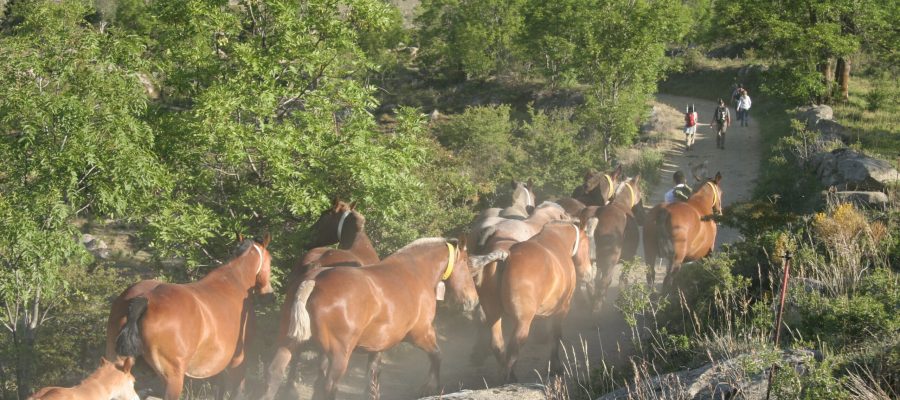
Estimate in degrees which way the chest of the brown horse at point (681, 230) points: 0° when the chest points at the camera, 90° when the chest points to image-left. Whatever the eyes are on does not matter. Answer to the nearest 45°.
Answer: approximately 225°

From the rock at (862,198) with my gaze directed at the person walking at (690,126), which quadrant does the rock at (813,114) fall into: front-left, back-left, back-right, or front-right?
front-right

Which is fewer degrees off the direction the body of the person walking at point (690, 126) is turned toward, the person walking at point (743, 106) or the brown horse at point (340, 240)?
the person walking

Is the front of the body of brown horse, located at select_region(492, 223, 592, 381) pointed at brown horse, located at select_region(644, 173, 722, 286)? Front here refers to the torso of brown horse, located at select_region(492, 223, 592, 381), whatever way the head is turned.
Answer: yes

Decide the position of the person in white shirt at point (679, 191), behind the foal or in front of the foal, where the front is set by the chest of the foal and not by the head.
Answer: in front

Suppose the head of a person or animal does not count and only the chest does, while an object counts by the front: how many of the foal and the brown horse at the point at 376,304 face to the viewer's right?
2

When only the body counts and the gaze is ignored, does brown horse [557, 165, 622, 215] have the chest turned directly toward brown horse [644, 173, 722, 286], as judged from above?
no

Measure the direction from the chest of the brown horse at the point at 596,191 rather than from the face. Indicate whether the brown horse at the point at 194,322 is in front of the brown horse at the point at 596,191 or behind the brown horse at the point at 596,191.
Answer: behind

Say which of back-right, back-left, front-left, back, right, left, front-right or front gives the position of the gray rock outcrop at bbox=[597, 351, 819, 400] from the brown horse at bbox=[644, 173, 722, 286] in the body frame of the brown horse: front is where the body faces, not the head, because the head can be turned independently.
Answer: back-right

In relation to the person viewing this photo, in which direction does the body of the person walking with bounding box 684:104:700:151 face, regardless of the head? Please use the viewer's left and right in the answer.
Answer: facing away from the viewer

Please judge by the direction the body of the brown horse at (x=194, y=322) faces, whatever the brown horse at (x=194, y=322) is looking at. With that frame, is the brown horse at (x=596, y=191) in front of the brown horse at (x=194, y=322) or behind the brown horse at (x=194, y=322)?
in front

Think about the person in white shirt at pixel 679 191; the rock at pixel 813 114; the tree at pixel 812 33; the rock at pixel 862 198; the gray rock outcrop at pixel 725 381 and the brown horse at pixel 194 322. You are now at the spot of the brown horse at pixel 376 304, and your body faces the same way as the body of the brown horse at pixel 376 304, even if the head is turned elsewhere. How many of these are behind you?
1

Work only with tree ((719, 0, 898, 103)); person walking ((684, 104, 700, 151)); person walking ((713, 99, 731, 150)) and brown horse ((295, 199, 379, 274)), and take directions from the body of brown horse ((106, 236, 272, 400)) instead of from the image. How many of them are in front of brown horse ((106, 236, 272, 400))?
4

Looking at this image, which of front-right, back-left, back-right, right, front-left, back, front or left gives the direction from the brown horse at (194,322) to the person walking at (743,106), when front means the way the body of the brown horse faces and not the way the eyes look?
front

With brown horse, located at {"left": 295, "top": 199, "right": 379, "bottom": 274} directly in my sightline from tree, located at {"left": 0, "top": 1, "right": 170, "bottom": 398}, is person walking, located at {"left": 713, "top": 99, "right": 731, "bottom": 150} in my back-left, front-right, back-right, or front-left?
front-left

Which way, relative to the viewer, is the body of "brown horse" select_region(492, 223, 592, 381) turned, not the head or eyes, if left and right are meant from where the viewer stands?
facing away from the viewer and to the right of the viewer

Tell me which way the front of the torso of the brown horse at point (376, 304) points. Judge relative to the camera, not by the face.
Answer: to the viewer's right

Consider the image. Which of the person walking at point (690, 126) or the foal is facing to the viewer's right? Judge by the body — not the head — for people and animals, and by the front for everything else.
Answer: the foal

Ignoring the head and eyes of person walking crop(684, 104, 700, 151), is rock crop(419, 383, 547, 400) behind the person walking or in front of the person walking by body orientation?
behind

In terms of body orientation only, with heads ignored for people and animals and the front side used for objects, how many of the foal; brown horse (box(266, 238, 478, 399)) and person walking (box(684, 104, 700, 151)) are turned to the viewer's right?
2

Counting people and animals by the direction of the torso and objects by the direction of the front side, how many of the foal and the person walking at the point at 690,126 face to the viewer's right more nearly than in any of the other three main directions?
1

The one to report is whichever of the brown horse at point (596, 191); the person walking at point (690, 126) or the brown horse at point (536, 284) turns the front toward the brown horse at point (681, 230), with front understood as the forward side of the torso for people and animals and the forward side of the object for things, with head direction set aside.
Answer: the brown horse at point (536, 284)

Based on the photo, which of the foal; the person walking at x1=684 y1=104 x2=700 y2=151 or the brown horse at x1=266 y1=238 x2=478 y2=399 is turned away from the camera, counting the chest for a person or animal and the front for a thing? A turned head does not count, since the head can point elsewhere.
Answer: the person walking

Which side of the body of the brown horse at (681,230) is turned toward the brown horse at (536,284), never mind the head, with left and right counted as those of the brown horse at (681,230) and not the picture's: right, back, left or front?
back
